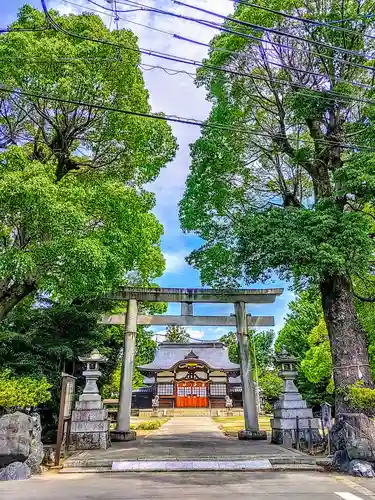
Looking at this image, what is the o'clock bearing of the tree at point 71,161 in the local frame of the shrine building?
The tree is roughly at 12 o'clock from the shrine building.

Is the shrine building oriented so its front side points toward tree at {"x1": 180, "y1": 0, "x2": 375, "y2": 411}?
yes

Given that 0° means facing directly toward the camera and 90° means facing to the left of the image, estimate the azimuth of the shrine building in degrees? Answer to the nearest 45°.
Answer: approximately 0°

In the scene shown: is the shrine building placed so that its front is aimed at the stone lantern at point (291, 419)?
yes

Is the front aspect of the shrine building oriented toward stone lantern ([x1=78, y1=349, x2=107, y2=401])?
yes

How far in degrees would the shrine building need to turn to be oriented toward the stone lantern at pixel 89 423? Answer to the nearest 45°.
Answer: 0° — it already faces it
